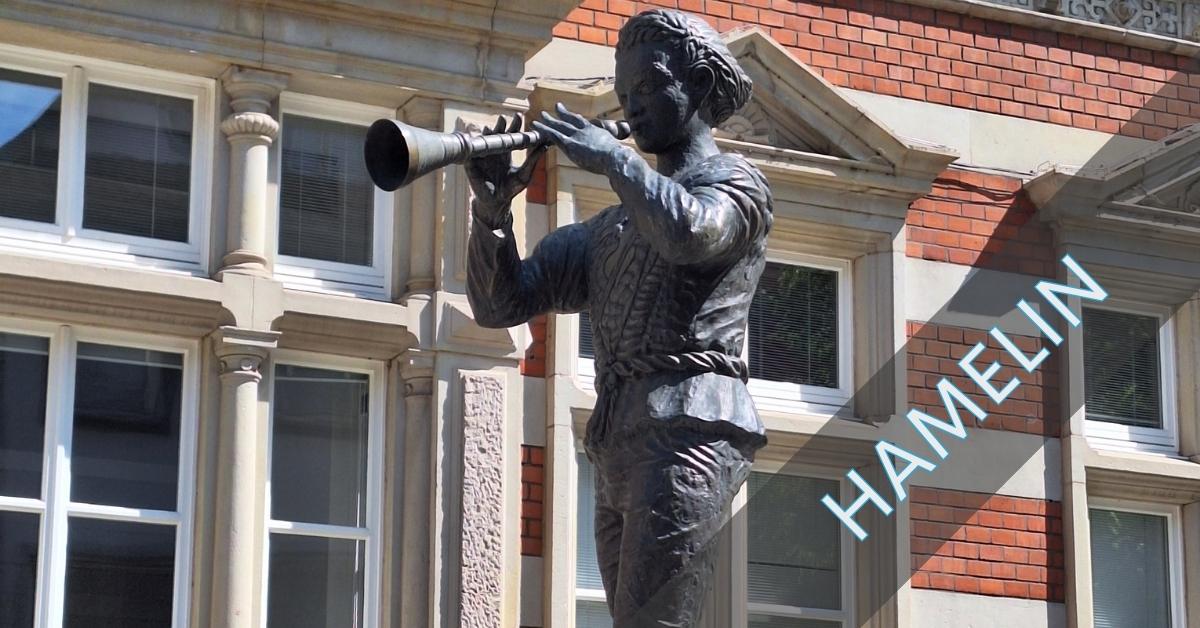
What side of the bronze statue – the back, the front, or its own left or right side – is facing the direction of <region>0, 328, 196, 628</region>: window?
right

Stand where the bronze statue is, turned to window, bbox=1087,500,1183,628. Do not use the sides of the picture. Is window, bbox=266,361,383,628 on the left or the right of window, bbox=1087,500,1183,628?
left

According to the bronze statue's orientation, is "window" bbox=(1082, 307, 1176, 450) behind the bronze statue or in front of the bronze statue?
behind

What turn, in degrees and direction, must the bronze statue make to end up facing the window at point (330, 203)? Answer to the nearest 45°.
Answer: approximately 135° to its right

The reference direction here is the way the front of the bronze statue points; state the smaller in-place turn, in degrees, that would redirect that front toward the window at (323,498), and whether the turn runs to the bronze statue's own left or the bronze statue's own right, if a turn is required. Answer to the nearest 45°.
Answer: approximately 135° to the bronze statue's own right

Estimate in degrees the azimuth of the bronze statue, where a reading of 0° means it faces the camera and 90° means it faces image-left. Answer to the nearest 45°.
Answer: approximately 45°

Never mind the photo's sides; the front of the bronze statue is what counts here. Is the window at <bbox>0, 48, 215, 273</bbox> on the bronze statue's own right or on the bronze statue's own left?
on the bronze statue's own right
